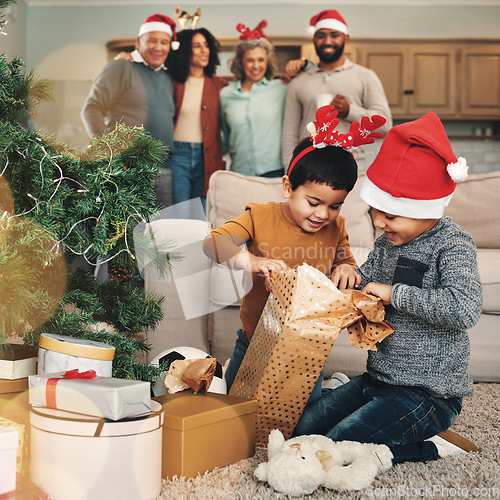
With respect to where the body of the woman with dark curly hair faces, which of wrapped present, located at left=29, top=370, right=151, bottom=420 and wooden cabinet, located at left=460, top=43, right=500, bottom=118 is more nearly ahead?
the wrapped present

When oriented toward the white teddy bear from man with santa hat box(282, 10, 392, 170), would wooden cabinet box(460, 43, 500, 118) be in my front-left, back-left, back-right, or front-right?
back-left

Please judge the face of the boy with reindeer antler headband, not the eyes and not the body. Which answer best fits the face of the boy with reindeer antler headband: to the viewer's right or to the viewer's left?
to the viewer's right

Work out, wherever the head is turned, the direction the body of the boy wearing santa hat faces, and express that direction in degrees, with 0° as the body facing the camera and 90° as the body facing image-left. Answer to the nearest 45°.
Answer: approximately 45°

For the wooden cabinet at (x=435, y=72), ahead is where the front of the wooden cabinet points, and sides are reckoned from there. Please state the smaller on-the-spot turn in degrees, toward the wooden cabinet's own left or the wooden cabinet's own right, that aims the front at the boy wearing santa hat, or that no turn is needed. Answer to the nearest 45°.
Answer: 0° — it already faces them

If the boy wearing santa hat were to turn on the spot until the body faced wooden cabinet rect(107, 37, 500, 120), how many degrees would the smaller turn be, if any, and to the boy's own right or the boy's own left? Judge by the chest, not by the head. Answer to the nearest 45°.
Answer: approximately 135° to the boy's own right
